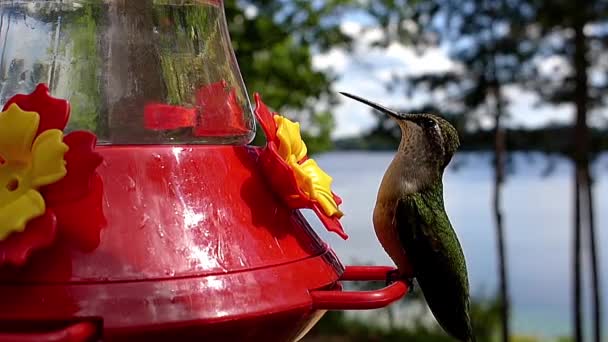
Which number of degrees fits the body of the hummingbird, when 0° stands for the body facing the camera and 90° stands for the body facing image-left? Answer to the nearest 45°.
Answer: approximately 90°

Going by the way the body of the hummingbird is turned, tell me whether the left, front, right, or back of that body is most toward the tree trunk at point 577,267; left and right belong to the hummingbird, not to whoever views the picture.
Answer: right

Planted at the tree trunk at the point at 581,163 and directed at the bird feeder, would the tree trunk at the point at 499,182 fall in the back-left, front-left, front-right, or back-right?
front-right

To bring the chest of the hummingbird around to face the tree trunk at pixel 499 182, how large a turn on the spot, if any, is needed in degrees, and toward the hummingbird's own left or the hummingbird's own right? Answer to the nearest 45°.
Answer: approximately 90° to the hummingbird's own right

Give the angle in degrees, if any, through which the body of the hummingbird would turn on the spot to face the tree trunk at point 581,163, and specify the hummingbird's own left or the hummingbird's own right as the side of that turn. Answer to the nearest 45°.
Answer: approximately 90° to the hummingbird's own right

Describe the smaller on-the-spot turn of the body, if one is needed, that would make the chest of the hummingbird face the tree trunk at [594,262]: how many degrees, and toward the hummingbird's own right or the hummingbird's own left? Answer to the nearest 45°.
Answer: approximately 90° to the hummingbird's own right
